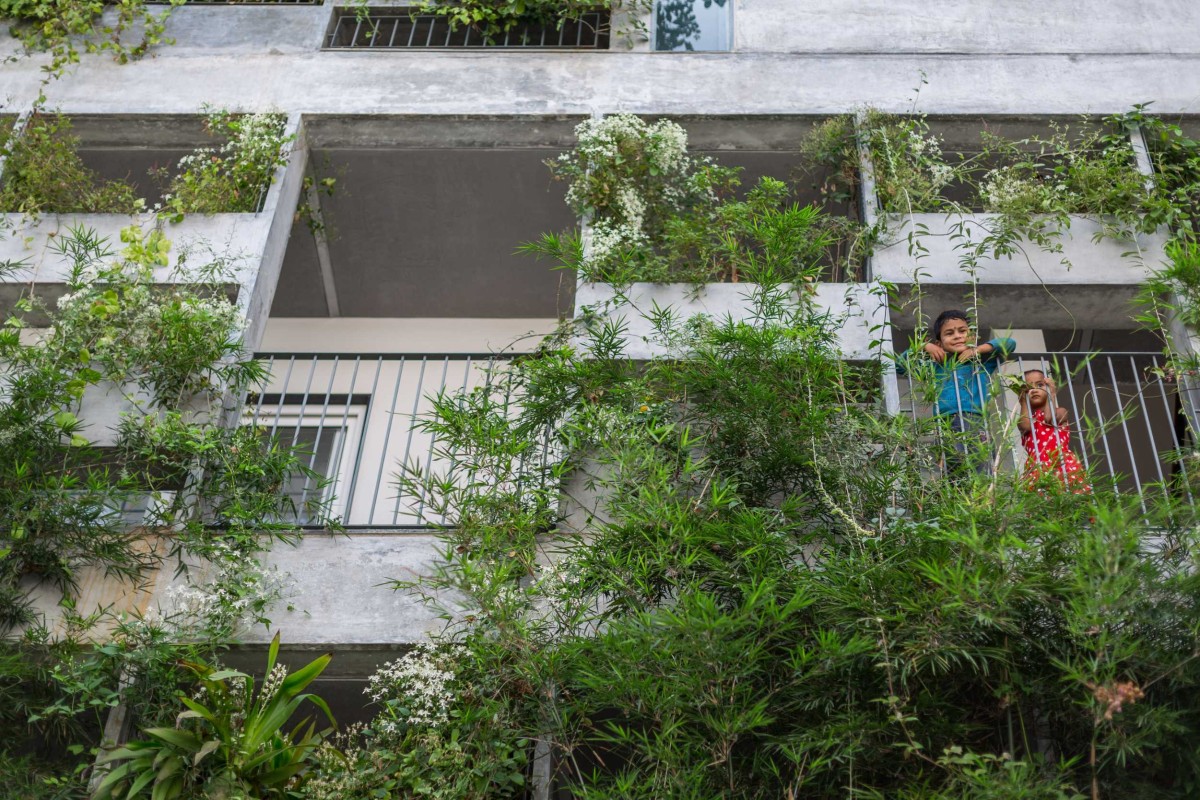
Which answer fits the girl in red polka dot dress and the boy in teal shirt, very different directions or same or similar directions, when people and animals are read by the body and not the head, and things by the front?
same or similar directions

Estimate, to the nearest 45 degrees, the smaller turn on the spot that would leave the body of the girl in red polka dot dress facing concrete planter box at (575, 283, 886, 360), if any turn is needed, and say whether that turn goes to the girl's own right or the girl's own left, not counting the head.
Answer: approximately 90° to the girl's own right

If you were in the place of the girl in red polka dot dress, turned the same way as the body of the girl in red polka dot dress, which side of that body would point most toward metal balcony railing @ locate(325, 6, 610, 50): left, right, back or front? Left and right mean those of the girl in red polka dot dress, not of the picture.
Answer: right

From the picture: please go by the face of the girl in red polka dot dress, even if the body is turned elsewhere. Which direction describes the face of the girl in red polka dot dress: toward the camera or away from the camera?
toward the camera

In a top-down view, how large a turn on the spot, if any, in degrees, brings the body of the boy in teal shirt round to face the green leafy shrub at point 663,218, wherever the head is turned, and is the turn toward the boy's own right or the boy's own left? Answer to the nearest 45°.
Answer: approximately 90° to the boy's own right

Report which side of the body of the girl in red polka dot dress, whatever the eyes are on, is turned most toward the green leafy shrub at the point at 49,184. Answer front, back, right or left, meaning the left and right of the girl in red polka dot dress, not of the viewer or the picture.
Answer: right

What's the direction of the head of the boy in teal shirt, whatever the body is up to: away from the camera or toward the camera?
toward the camera

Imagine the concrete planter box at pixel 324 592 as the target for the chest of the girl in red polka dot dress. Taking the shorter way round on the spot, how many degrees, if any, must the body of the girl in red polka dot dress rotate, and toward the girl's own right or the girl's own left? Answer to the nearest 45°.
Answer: approximately 90° to the girl's own right

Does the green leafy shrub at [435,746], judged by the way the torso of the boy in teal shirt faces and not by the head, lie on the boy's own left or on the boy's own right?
on the boy's own right

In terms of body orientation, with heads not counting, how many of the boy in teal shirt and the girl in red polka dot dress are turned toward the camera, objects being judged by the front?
2

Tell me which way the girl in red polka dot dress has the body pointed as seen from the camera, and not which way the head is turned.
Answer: toward the camera
